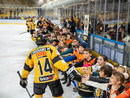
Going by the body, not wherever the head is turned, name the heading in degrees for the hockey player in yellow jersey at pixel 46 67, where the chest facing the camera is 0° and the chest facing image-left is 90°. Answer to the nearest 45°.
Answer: approximately 180°

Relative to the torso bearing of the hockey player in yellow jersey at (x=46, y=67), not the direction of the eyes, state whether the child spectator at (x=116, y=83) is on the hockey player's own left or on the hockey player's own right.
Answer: on the hockey player's own right
